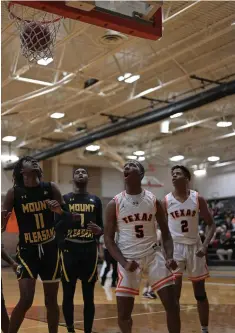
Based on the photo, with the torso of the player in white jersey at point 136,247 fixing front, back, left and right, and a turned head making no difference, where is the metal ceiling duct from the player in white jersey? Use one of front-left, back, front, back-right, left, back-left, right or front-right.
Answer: back

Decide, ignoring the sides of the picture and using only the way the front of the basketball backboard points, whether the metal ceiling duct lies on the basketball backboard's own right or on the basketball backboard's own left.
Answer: on the basketball backboard's own right

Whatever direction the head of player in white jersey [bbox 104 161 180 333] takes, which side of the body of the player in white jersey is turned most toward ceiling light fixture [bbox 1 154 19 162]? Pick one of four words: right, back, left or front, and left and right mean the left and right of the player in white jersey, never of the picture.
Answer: back

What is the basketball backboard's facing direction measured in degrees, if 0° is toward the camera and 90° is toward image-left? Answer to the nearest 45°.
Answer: approximately 135°

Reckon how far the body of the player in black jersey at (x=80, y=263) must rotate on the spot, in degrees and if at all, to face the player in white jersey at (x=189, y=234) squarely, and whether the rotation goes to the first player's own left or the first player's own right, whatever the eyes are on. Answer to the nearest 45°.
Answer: approximately 90° to the first player's own left

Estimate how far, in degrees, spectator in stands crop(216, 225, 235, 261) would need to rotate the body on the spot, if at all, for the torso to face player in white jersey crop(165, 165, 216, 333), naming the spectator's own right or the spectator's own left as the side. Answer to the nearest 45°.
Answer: approximately 45° to the spectator's own left

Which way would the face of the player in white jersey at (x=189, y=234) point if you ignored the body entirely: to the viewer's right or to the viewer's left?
to the viewer's left

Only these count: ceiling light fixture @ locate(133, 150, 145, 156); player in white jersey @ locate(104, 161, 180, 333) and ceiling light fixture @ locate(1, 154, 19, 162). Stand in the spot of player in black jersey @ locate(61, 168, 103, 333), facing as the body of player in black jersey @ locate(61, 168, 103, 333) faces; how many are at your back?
2
